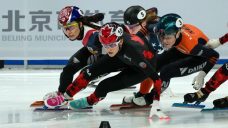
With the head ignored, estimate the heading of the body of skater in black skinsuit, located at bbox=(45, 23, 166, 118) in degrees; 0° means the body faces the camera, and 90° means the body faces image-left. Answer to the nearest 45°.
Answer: approximately 45°

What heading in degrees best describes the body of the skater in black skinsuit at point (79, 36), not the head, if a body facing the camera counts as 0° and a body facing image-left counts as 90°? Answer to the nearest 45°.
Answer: approximately 45°

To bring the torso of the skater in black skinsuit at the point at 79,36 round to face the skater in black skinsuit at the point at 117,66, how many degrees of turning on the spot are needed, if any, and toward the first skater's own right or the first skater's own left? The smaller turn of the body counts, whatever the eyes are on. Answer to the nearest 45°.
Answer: approximately 90° to the first skater's own left

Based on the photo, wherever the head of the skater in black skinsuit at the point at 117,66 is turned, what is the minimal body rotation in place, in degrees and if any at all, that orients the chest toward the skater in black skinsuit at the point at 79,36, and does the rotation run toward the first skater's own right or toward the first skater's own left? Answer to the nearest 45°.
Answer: approximately 90° to the first skater's own right
